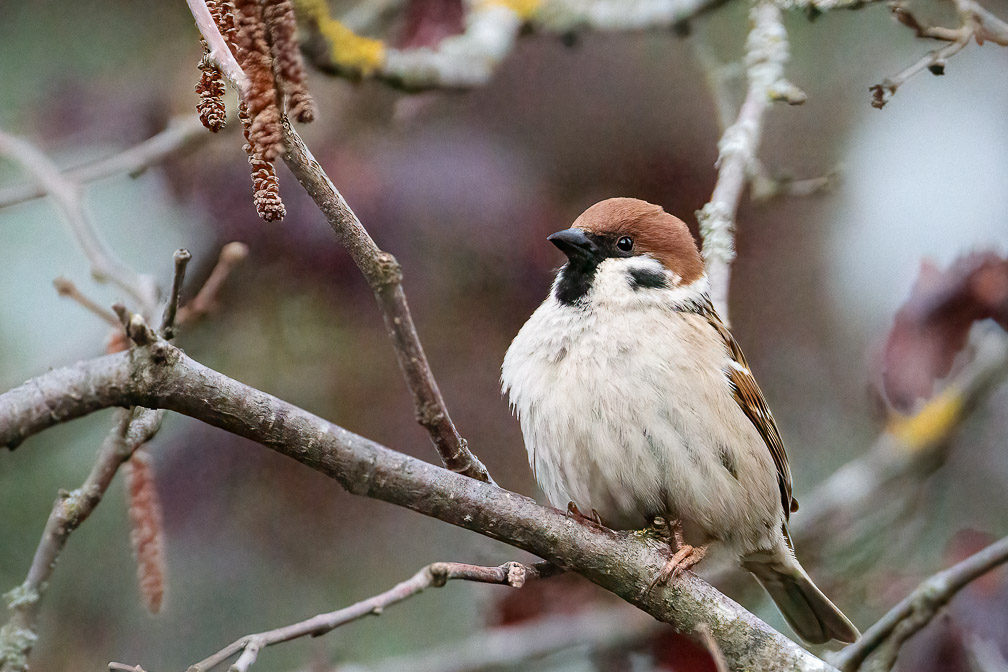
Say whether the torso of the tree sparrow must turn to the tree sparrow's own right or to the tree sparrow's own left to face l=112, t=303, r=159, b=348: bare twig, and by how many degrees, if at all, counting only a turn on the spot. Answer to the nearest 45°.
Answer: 0° — it already faces it

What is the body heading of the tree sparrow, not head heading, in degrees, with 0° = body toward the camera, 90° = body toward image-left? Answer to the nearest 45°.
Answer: approximately 45°
